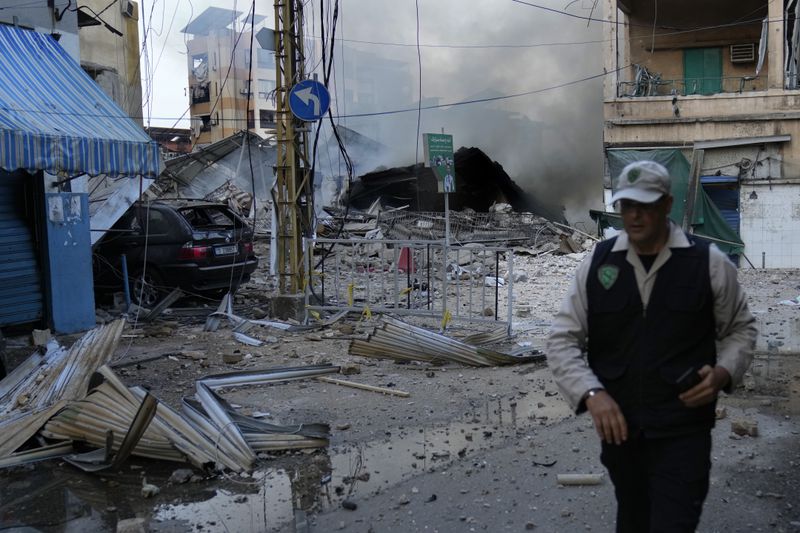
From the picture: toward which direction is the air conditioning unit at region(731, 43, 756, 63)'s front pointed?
toward the camera

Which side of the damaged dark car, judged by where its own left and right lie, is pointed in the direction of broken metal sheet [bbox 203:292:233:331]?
back

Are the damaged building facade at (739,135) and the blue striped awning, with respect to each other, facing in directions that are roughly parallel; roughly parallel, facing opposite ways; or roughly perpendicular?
roughly perpendicular

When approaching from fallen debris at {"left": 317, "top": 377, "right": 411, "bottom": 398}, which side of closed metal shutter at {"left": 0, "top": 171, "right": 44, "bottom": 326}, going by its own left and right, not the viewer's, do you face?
front

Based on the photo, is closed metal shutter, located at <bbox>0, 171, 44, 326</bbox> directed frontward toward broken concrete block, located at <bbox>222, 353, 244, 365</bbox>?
yes

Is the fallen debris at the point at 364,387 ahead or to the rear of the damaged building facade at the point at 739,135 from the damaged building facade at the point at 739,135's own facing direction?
ahead

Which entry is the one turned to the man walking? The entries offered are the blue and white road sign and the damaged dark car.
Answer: the blue and white road sign

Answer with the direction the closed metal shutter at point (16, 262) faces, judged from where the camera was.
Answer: facing the viewer and to the right of the viewer

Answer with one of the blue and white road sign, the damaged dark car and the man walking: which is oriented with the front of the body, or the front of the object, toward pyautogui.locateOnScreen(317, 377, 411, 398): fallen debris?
the blue and white road sign

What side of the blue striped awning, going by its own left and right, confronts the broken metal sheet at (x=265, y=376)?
front

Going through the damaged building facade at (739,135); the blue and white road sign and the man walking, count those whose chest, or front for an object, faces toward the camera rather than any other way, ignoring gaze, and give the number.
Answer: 3

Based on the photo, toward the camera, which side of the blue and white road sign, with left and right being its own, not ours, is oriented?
front

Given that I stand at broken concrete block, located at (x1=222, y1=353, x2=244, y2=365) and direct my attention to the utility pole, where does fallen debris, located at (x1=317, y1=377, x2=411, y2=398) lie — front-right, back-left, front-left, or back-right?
back-right
